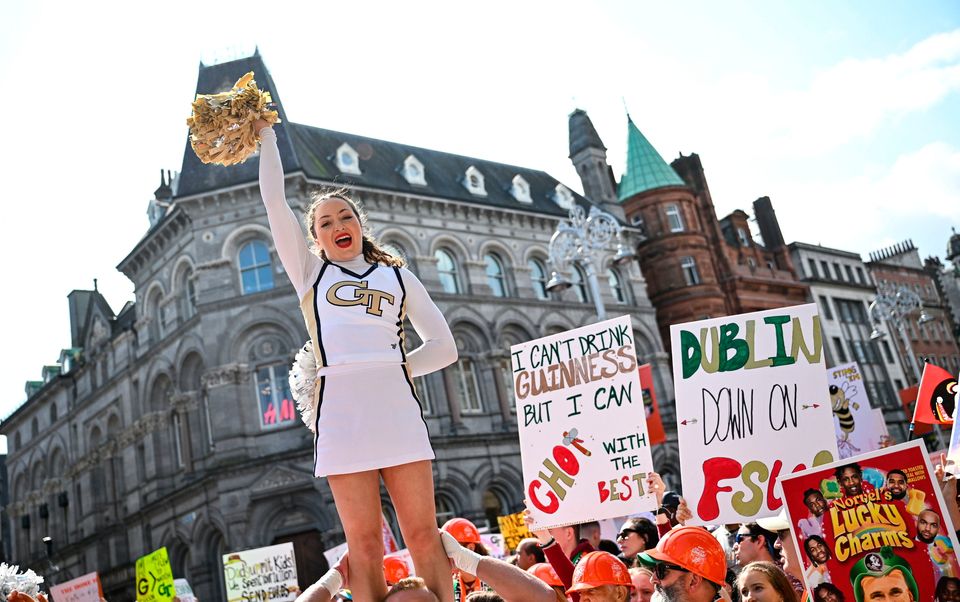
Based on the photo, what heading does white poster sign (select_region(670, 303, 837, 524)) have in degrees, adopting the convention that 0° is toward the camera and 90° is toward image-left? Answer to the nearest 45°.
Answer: approximately 0°

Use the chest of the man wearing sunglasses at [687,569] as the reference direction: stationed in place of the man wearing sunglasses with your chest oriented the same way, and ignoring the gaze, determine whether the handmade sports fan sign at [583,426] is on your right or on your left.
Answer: on your right

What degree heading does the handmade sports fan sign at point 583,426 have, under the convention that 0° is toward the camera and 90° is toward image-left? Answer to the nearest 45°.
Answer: approximately 0°

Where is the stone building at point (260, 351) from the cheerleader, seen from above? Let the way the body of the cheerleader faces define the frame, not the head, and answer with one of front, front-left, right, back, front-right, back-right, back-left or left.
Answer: back
